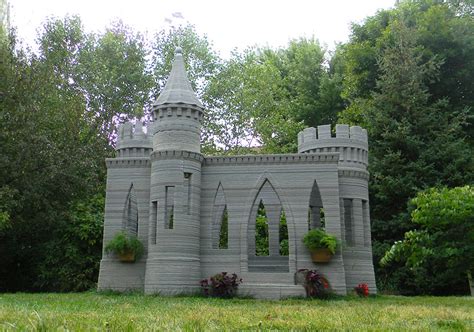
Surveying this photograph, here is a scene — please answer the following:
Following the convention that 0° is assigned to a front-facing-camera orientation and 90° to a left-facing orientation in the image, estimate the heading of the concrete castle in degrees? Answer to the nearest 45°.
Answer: approximately 0°

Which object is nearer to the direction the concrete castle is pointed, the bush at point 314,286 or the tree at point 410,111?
the bush

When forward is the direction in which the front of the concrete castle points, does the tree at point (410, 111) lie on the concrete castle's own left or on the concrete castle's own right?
on the concrete castle's own left

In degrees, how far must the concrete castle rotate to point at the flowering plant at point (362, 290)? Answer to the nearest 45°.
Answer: approximately 90° to its left

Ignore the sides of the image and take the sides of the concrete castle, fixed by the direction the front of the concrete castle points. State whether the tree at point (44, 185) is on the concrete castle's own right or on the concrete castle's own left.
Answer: on the concrete castle's own right

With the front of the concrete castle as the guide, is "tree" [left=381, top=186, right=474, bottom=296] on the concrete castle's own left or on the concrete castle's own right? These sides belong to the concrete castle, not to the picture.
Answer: on the concrete castle's own left

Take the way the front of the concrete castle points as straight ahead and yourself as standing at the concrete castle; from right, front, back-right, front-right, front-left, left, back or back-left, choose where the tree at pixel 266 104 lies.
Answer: back
